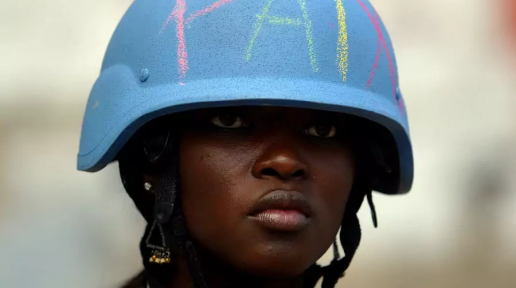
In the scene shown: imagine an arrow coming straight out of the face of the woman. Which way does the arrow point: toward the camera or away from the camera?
toward the camera
